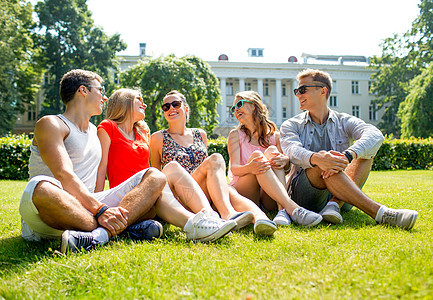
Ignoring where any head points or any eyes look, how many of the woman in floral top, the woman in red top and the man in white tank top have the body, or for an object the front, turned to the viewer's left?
0

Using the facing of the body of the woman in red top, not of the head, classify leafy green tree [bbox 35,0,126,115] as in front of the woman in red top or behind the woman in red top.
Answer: behind

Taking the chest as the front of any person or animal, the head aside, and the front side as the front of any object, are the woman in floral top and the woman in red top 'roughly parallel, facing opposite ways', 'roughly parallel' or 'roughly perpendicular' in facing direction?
roughly parallel

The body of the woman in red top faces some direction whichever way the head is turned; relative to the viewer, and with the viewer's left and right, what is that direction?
facing the viewer and to the right of the viewer

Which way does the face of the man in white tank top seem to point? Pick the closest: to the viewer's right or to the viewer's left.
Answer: to the viewer's right

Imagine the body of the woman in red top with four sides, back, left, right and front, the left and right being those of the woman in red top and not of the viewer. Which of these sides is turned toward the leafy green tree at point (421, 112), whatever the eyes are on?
left

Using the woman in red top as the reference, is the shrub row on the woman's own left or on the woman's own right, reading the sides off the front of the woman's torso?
on the woman's own left

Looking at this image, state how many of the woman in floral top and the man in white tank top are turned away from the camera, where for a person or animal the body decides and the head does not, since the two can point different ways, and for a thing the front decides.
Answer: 0

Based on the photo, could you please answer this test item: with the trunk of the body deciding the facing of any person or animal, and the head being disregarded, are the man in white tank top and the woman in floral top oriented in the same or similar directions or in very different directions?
same or similar directions

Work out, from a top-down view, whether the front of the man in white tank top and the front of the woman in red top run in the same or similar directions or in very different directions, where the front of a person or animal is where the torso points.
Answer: same or similar directions
